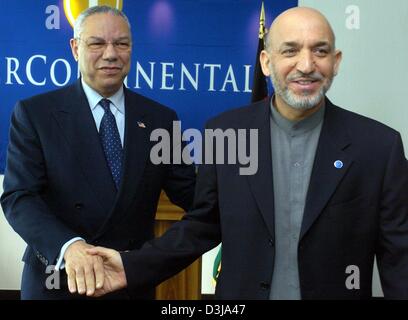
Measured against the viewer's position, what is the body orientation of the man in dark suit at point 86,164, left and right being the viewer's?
facing the viewer and to the right of the viewer

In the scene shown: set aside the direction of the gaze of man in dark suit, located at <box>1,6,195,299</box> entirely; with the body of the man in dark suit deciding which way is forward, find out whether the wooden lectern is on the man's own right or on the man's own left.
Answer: on the man's own left

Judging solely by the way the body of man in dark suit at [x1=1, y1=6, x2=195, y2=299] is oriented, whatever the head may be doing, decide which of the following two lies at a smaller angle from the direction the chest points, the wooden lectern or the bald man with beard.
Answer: the bald man with beard

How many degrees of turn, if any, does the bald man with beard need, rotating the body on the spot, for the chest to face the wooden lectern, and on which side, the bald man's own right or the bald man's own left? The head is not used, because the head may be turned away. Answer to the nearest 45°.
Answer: approximately 180°

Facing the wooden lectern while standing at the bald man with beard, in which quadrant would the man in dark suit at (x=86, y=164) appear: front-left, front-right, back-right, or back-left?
front-left

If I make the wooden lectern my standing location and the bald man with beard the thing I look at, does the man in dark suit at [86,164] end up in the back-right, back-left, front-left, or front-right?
front-right

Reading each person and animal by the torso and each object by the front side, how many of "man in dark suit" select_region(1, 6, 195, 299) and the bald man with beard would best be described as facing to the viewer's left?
0

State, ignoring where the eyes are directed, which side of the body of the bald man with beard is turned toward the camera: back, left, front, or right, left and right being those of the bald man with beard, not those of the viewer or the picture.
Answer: front

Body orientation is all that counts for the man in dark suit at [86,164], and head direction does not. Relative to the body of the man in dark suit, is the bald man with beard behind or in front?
in front

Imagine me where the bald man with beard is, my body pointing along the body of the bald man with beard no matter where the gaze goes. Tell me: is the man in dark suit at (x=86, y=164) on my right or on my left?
on my right
